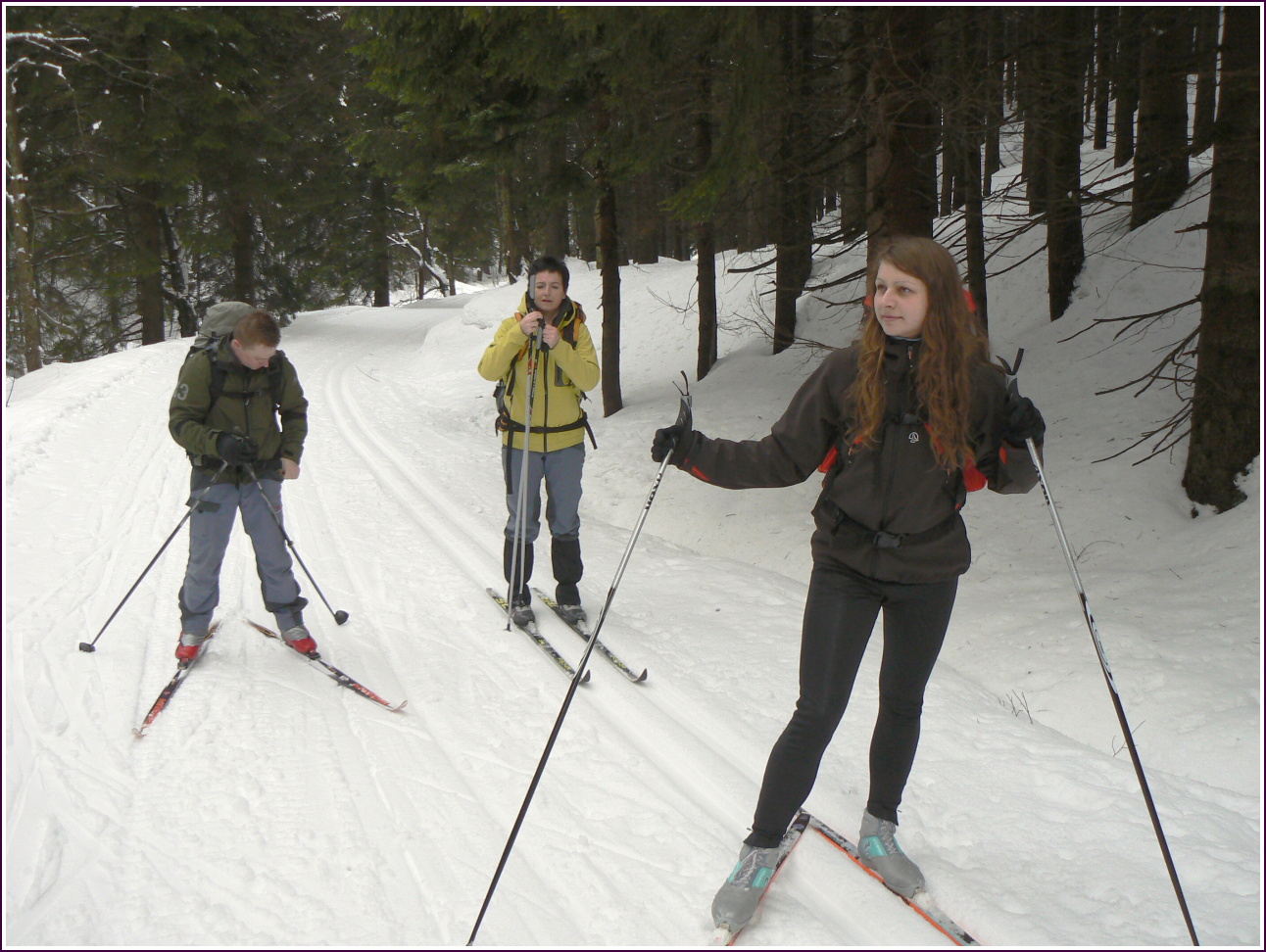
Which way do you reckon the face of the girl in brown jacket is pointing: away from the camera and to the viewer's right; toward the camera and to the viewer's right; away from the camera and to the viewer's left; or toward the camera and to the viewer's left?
toward the camera and to the viewer's left

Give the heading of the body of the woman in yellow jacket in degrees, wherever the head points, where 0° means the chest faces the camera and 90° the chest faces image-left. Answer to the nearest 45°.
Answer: approximately 0°

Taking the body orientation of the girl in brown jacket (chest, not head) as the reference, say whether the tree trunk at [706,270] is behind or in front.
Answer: behind

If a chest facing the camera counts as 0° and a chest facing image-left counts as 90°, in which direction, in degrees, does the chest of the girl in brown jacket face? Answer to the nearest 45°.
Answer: approximately 0°

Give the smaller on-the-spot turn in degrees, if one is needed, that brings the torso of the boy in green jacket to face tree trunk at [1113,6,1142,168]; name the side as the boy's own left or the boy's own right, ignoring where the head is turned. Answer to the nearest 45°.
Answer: approximately 90° to the boy's own left

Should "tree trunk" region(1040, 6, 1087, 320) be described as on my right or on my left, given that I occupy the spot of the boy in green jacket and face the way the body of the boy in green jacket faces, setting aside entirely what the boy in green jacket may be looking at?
on my left

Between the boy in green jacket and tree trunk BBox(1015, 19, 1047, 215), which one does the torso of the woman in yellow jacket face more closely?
the boy in green jacket

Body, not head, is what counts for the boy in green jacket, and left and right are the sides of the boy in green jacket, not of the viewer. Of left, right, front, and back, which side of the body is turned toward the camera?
front

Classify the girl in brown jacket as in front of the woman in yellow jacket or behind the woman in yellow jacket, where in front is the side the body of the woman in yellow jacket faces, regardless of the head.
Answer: in front

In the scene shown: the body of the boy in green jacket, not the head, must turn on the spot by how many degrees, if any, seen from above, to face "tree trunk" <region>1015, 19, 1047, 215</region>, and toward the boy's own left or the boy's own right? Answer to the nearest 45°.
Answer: approximately 90° to the boy's own left

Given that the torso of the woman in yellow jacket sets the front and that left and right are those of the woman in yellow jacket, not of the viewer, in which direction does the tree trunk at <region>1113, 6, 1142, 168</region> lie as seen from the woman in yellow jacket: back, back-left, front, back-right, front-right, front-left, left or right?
left

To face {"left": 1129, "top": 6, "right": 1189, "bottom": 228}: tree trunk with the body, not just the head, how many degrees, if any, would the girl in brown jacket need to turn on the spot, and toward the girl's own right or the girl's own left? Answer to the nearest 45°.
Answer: approximately 180°

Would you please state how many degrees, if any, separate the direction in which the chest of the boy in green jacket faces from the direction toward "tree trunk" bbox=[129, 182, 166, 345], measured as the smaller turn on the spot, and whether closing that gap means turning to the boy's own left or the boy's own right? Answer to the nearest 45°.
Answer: approximately 180°
